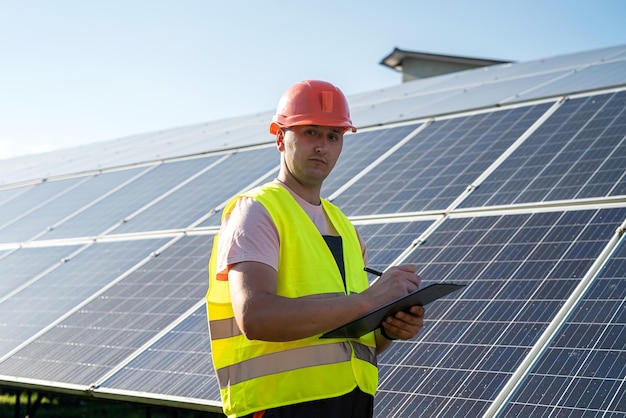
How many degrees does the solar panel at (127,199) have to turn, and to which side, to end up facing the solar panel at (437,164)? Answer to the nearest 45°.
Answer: approximately 90° to its left

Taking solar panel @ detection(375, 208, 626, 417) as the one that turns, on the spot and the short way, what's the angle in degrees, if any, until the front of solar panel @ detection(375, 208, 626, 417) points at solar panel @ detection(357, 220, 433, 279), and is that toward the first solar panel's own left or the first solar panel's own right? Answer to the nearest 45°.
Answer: approximately 90° to the first solar panel's own right

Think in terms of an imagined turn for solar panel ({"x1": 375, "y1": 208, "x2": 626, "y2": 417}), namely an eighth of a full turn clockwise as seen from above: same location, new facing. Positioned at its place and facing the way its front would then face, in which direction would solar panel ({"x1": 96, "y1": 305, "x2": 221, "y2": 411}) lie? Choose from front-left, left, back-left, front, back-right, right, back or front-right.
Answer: front

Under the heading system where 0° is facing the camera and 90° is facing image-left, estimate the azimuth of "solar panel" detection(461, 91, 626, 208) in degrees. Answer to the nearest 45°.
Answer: approximately 45°

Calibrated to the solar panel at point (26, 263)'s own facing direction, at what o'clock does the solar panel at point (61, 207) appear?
the solar panel at point (61, 207) is roughly at 5 o'clock from the solar panel at point (26, 263).

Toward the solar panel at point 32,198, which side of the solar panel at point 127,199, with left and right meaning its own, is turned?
right

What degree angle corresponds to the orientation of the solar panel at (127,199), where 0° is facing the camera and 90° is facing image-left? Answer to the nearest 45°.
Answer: approximately 45°

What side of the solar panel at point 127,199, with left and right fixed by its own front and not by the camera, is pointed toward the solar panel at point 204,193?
left

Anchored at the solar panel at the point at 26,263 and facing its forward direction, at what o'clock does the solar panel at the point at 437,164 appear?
the solar panel at the point at 437,164 is roughly at 9 o'clock from the solar panel at the point at 26,263.
